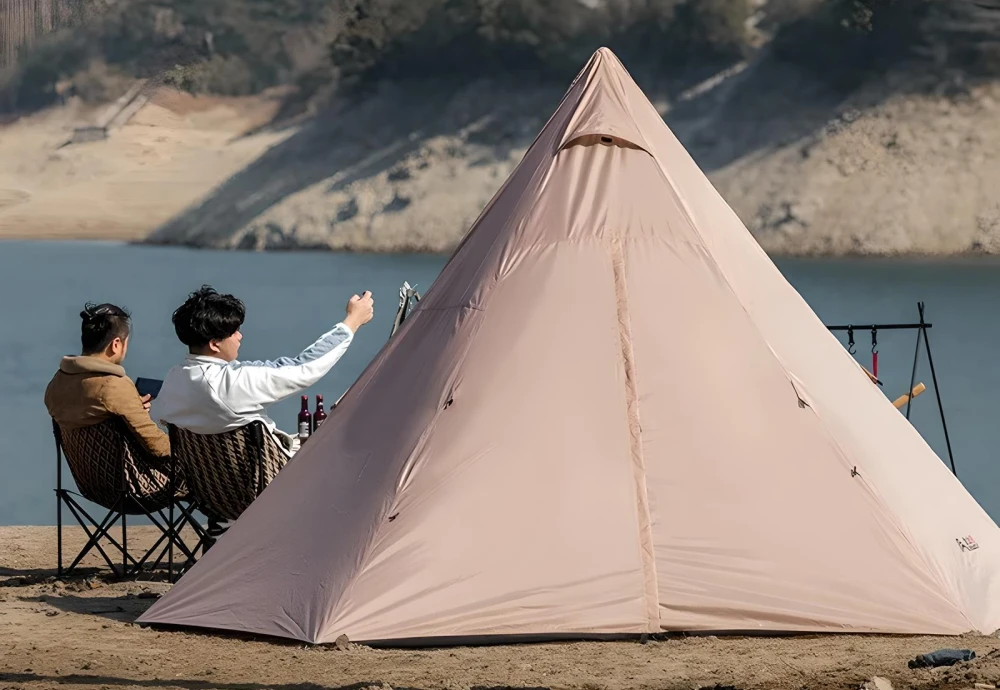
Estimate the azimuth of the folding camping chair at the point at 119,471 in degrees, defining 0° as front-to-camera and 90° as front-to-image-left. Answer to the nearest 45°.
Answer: approximately 225°

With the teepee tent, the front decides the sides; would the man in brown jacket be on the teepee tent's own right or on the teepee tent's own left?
on the teepee tent's own right

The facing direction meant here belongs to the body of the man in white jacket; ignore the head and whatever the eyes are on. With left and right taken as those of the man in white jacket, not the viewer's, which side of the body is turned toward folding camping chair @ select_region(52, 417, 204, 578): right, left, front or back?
left

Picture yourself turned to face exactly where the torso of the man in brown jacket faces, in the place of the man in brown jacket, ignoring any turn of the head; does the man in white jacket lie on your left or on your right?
on your right

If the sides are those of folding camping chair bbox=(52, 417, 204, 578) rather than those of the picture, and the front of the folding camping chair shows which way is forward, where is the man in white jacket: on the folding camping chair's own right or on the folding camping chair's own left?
on the folding camping chair's own right

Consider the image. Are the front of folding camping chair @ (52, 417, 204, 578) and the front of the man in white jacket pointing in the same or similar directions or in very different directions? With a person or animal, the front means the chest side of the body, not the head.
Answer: same or similar directions

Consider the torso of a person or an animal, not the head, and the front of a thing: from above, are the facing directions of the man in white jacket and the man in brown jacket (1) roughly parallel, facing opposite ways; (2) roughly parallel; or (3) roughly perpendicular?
roughly parallel

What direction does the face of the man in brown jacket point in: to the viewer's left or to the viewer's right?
to the viewer's right

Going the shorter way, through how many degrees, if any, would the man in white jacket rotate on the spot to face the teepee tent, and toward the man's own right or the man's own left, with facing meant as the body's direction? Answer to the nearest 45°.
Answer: approximately 90° to the man's own right

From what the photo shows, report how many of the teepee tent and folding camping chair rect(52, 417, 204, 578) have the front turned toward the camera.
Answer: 1

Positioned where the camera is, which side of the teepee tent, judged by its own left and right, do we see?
front

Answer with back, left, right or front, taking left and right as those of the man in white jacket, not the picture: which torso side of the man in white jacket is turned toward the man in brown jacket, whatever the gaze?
left

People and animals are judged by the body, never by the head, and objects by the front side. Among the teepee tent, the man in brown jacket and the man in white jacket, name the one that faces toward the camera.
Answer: the teepee tent

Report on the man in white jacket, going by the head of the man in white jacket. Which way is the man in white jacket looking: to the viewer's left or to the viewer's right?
to the viewer's right

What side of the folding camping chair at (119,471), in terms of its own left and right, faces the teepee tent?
right
